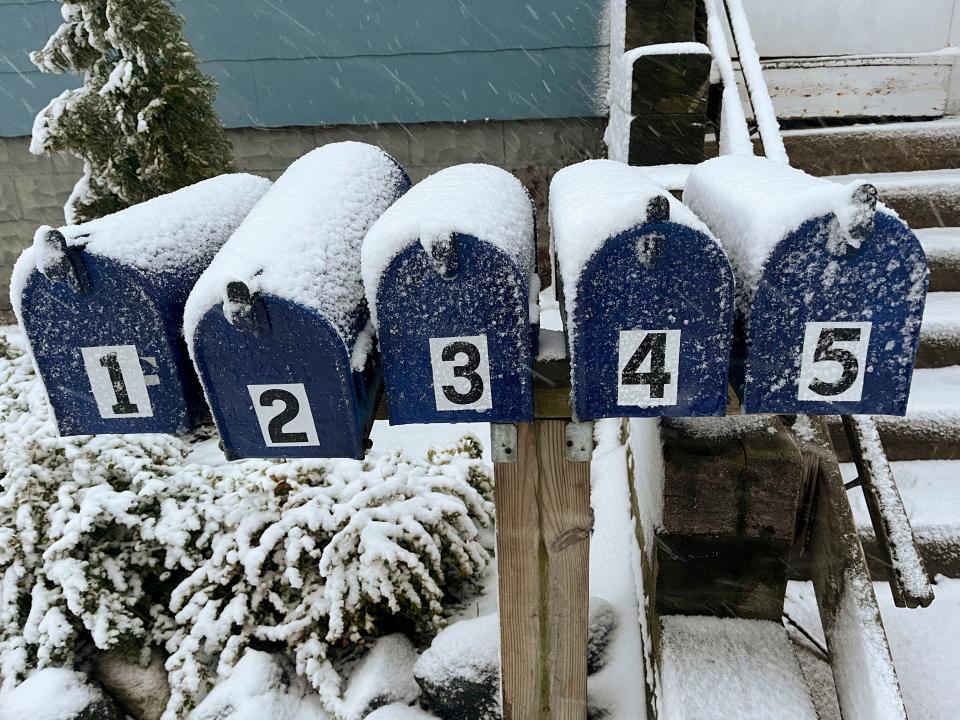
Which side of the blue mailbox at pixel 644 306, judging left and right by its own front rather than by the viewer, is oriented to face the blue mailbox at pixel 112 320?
right

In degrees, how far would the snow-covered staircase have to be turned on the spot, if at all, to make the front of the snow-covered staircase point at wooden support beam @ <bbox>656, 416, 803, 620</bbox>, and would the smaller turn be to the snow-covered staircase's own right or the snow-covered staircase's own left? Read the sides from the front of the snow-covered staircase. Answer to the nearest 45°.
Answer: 0° — it already faces it

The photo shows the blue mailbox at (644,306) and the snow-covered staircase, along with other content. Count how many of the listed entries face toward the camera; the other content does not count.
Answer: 2

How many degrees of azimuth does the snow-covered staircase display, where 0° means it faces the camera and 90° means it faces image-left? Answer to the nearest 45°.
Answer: approximately 0°

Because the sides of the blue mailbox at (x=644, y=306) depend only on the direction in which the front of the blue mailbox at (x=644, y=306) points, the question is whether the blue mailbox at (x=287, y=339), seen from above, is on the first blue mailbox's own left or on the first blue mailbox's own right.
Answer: on the first blue mailbox's own right

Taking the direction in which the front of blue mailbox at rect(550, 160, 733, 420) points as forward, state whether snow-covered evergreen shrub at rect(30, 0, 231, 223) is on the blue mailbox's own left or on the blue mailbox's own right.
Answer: on the blue mailbox's own right
